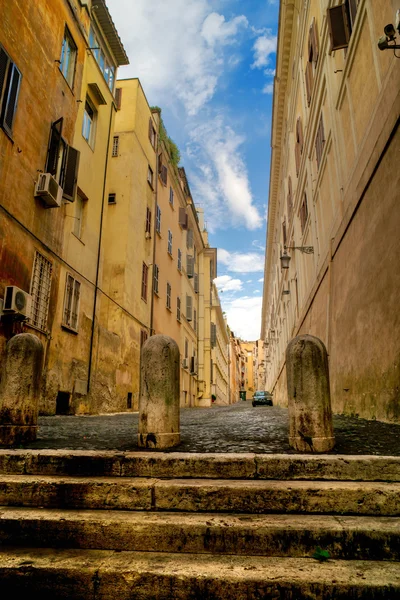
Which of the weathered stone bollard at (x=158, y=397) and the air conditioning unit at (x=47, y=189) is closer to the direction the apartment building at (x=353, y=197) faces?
the air conditioning unit

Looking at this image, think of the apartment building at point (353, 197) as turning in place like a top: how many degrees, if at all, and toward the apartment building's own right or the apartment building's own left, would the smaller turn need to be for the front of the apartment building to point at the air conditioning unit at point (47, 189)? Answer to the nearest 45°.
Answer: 0° — it already faces it

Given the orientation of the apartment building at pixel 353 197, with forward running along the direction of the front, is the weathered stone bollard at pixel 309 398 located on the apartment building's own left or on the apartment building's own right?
on the apartment building's own left

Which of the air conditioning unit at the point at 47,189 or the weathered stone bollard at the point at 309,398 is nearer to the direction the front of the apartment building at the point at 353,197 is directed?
the air conditioning unit

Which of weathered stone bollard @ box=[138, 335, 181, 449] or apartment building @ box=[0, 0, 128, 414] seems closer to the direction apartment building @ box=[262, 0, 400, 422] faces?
the apartment building

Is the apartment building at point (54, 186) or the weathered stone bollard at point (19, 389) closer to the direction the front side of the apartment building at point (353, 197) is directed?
the apartment building

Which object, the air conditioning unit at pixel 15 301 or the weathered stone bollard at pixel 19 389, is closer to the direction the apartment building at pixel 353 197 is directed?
the air conditioning unit

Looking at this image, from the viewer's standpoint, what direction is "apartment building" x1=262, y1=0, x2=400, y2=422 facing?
to the viewer's left

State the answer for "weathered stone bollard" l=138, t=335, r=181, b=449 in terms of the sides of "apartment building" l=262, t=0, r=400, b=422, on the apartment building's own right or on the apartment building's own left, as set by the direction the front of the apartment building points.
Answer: on the apartment building's own left
